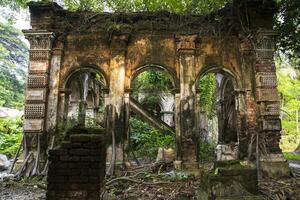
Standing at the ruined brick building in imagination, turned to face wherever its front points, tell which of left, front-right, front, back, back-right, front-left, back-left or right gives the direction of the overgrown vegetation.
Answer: back

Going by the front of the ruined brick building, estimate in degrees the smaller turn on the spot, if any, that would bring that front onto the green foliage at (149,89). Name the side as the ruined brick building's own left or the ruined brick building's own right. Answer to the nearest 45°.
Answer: approximately 180°

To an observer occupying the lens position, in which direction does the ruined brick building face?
facing the viewer
